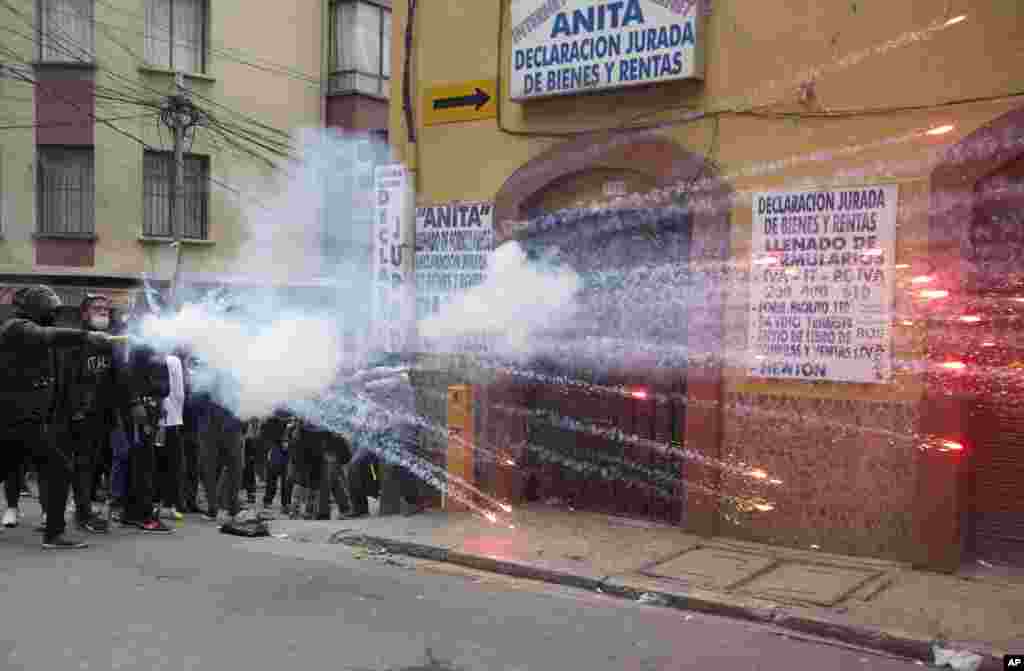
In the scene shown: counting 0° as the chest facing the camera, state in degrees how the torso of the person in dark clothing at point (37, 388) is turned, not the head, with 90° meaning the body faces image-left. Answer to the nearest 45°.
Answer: approximately 270°

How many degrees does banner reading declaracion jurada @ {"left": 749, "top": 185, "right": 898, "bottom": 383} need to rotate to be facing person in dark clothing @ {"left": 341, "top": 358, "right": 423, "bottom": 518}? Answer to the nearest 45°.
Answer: approximately 45° to its right

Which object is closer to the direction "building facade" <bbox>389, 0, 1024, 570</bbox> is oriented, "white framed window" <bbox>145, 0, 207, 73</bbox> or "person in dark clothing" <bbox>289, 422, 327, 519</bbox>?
the person in dark clothing

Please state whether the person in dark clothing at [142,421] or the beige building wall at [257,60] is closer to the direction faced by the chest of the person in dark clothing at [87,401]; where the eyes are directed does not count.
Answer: the person in dark clothing

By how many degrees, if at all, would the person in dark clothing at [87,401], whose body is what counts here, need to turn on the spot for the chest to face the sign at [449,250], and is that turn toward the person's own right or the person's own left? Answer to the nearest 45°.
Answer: approximately 45° to the person's own left

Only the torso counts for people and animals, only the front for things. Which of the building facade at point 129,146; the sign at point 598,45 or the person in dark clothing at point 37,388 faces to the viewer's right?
the person in dark clothing

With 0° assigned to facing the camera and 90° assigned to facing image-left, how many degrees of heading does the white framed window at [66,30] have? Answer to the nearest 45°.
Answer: approximately 0°

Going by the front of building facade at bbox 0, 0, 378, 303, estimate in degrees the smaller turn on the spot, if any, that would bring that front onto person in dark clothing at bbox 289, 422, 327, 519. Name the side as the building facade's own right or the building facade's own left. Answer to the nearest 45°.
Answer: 0° — it already faces them

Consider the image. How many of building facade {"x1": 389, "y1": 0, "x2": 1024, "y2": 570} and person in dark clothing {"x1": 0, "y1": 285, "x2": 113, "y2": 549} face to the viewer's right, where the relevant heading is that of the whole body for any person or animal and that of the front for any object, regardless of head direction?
1

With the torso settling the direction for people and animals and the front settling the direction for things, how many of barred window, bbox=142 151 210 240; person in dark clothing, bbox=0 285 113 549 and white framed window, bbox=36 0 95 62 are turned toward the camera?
2
